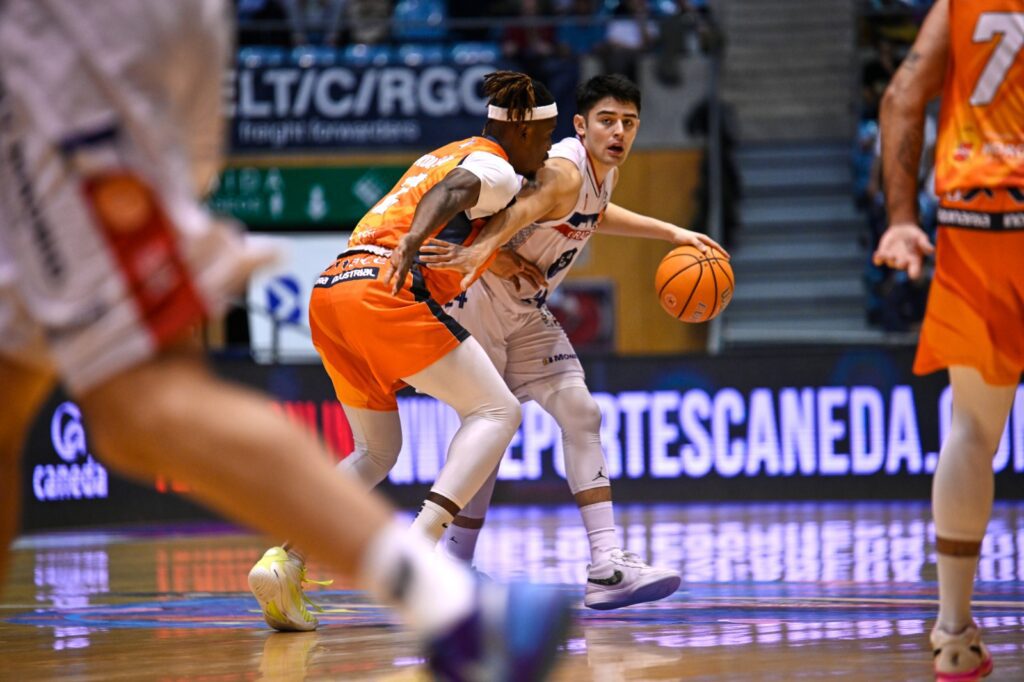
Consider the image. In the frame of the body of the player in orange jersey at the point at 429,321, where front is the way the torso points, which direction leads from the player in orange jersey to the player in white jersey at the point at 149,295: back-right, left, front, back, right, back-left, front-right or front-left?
back-right

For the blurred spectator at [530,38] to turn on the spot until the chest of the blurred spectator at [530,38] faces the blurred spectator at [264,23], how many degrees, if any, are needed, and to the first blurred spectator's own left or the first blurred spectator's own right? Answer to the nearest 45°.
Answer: approximately 90° to the first blurred spectator's own right

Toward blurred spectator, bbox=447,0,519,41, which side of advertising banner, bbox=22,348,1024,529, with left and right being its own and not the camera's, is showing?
back

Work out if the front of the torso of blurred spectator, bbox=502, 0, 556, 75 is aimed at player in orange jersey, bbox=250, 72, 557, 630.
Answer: yes

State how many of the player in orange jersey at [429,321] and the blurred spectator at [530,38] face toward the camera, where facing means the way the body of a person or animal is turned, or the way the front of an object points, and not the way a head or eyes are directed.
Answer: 1

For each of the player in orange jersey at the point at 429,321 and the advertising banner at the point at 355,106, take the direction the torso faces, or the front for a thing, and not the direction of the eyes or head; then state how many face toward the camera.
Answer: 1

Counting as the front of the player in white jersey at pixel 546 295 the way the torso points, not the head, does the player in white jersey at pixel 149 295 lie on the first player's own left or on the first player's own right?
on the first player's own right

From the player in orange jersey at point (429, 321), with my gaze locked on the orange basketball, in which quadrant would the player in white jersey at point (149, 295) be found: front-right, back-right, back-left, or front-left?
back-right

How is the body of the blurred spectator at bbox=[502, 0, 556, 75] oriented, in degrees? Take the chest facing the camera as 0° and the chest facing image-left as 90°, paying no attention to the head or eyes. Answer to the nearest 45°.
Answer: approximately 0°

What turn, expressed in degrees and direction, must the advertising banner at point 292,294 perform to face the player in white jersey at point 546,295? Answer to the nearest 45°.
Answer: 0° — it already faces them
